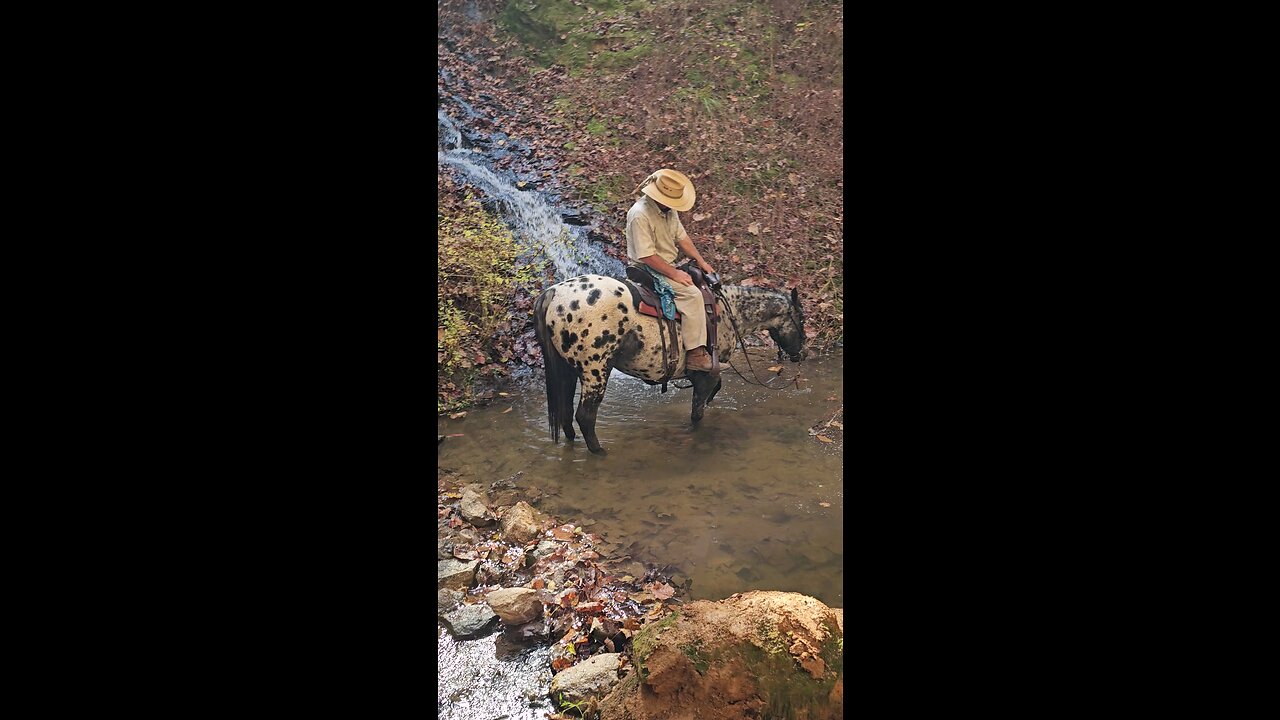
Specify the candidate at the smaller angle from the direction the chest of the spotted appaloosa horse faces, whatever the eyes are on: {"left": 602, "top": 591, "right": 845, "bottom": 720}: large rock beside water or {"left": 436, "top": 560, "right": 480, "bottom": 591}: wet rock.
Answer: the large rock beside water

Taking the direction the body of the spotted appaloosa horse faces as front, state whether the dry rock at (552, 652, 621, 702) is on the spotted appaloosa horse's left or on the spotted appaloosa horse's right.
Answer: on the spotted appaloosa horse's right

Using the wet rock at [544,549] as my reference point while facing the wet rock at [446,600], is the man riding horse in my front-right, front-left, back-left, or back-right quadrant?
back-right

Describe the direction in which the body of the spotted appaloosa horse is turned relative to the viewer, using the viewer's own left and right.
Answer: facing to the right of the viewer

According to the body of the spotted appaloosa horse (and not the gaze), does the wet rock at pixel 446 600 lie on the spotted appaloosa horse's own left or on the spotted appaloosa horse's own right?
on the spotted appaloosa horse's own right

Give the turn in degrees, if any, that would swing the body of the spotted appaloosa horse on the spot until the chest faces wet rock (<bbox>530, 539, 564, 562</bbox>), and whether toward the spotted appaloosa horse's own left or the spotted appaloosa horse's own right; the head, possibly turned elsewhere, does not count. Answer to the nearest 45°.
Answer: approximately 90° to the spotted appaloosa horse's own right

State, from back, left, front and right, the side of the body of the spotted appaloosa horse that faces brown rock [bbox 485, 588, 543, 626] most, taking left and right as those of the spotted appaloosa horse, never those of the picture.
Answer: right

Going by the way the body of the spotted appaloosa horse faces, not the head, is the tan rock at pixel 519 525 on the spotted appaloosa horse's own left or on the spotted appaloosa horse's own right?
on the spotted appaloosa horse's own right

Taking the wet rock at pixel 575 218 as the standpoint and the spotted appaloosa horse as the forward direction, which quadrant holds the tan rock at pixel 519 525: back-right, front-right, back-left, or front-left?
front-right

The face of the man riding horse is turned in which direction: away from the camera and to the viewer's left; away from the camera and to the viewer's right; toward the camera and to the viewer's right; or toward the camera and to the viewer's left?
toward the camera and to the viewer's right

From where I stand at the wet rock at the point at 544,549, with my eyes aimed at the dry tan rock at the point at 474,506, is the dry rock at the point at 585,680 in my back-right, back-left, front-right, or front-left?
back-left

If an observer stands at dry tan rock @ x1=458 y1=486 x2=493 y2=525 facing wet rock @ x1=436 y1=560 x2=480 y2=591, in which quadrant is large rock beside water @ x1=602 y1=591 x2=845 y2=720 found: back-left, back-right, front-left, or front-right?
front-left
